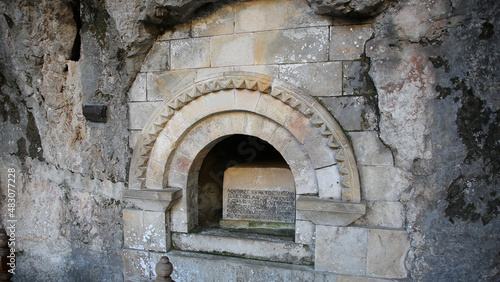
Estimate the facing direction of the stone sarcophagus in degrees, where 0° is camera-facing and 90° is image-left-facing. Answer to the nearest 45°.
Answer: approximately 0°

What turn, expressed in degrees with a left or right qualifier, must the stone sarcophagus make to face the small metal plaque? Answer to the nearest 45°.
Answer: approximately 90° to its right
